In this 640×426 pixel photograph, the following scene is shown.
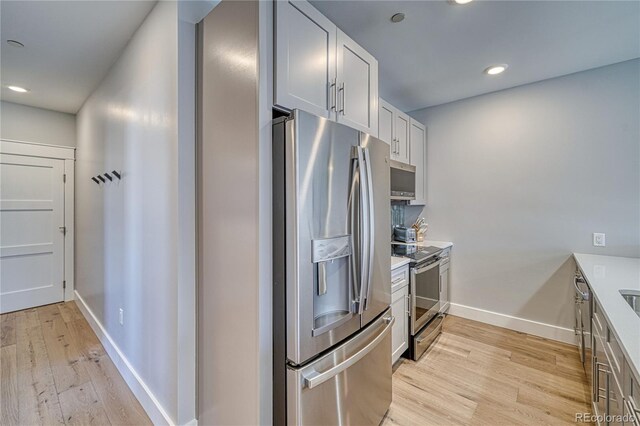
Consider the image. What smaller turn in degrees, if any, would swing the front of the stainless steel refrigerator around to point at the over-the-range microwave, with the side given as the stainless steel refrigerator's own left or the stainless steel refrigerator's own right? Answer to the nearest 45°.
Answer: approximately 90° to the stainless steel refrigerator's own left

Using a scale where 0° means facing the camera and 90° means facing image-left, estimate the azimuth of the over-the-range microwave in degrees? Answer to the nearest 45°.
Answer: approximately 315°

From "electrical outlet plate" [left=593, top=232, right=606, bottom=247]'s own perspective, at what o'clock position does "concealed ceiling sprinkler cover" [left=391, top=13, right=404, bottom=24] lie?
The concealed ceiling sprinkler cover is roughly at 1 o'clock from the electrical outlet plate.

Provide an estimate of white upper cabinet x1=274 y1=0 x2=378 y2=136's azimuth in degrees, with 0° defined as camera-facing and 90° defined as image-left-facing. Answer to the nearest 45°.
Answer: approximately 315°

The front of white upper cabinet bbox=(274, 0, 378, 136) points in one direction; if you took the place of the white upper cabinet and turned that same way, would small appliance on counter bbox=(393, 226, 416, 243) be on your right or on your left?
on your left
